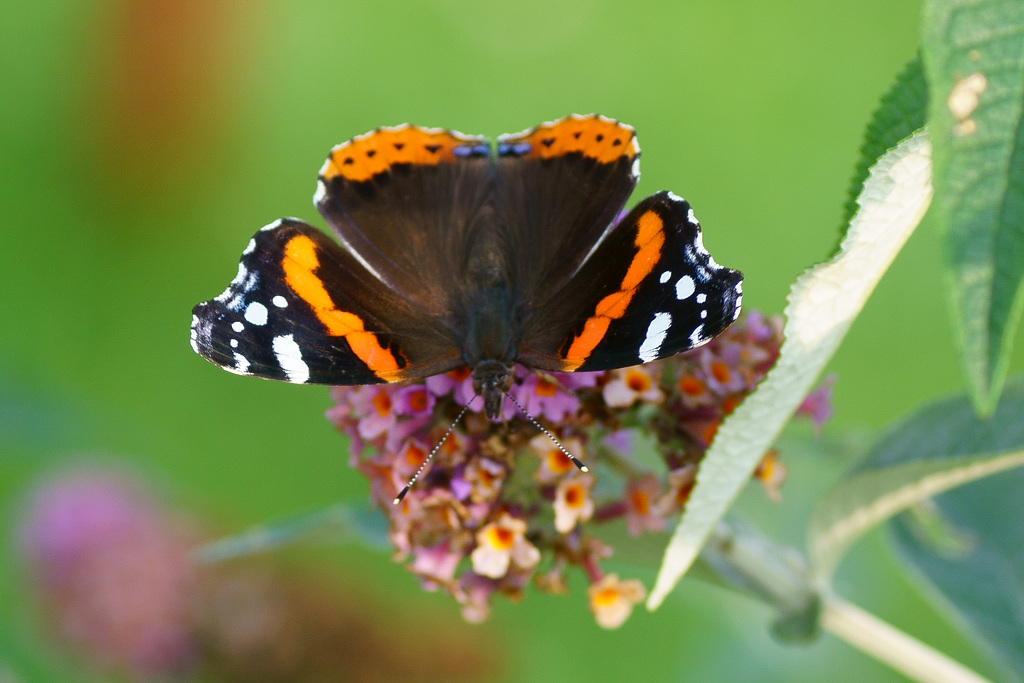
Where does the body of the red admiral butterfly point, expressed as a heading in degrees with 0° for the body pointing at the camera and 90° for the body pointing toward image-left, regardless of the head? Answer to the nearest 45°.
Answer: approximately 0°

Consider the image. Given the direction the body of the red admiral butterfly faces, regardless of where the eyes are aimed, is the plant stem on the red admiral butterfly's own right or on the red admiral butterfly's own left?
on the red admiral butterfly's own left

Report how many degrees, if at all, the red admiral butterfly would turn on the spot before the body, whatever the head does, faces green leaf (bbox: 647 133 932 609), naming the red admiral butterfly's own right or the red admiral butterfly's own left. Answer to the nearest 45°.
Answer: approximately 45° to the red admiral butterfly's own left
